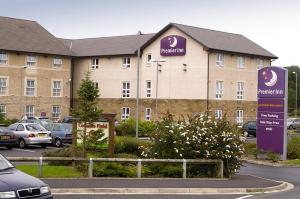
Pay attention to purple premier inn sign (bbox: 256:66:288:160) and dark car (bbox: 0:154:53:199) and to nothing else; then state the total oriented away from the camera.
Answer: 0

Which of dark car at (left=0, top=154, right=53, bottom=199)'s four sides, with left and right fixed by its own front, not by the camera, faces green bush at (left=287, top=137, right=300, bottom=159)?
left

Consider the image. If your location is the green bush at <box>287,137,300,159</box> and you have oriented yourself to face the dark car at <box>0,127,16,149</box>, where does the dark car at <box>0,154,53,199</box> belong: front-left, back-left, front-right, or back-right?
front-left

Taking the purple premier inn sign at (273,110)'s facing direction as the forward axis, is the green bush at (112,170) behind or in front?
in front

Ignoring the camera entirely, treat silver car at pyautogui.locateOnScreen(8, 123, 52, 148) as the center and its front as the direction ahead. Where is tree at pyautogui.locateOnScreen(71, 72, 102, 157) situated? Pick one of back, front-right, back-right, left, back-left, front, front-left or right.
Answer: back-left

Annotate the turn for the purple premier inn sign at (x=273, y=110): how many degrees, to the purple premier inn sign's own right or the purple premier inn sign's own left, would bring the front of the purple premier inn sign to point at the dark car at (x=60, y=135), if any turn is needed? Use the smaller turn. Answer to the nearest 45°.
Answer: approximately 45° to the purple premier inn sign's own right

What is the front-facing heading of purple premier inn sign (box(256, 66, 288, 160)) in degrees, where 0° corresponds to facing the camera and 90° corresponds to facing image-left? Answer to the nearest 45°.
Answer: approximately 45°
